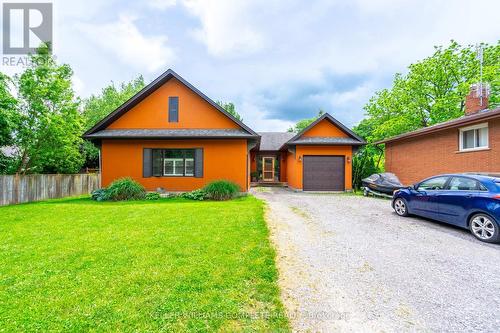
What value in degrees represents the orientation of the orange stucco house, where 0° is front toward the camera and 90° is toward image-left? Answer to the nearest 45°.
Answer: approximately 0°

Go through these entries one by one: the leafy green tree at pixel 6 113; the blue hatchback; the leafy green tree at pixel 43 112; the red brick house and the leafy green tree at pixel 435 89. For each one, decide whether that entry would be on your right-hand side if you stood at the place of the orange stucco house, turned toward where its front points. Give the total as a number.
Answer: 2

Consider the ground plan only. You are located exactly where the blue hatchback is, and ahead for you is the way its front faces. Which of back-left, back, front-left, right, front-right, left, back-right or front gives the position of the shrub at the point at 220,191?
front-left

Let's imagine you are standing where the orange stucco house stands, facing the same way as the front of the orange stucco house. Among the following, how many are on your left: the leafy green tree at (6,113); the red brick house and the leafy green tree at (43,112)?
1

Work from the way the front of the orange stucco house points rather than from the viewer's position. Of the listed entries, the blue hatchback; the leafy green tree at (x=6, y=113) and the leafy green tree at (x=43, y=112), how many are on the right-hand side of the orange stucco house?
2

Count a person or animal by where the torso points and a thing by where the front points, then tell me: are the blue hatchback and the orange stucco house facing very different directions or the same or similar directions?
very different directions

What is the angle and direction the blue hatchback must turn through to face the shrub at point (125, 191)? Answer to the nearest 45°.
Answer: approximately 45° to its left

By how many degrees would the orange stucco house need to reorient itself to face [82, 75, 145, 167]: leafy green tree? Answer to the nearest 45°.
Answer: approximately 135° to its right

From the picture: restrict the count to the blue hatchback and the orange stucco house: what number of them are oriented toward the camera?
1

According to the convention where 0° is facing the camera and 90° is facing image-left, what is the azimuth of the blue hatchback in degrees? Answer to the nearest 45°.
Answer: approximately 135°

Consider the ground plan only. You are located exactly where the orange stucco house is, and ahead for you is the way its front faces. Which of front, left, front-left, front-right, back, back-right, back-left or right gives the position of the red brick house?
left

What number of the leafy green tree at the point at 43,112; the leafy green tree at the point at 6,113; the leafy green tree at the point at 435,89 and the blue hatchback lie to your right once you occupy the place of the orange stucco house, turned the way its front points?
2
